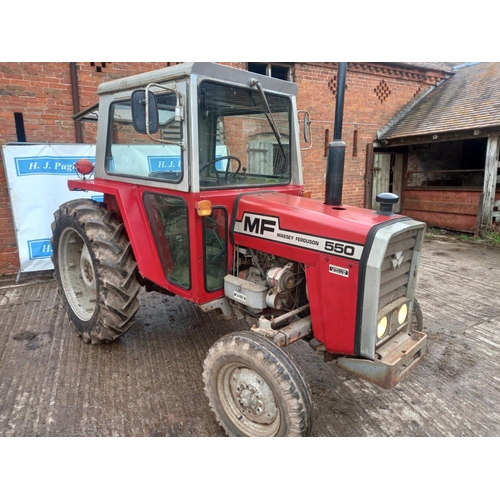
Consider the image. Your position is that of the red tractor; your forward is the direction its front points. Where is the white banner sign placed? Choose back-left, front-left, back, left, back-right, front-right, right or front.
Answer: back

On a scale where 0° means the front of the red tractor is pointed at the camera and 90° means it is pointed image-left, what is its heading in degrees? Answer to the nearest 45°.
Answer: approximately 315°

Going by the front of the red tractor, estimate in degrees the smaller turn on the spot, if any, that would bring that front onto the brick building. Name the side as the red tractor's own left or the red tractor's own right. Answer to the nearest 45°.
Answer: approximately 135° to the red tractor's own left

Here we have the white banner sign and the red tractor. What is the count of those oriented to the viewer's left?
0

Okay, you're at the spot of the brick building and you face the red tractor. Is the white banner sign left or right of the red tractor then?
right

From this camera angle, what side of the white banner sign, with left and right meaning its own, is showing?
front

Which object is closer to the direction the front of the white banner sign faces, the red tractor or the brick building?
the red tractor
